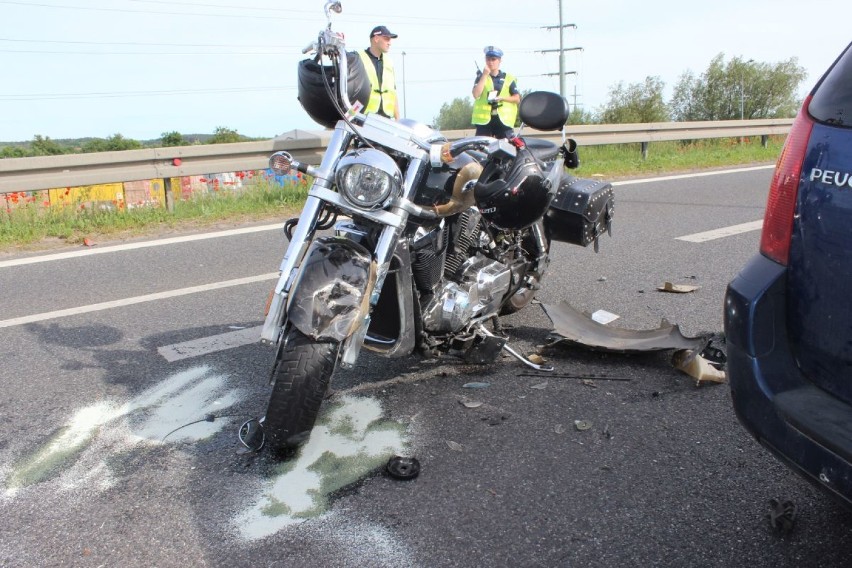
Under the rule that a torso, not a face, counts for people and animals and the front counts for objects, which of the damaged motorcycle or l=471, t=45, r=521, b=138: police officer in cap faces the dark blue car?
the police officer in cap

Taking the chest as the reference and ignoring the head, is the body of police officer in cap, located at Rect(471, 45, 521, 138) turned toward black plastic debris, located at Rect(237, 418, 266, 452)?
yes

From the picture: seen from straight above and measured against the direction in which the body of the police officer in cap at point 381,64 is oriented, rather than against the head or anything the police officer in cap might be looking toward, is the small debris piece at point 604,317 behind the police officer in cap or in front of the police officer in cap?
in front

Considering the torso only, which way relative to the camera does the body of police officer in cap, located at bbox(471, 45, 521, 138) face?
toward the camera

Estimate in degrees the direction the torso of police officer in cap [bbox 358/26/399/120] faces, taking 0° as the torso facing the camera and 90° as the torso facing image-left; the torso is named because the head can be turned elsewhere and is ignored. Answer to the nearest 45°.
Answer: approximately 315°

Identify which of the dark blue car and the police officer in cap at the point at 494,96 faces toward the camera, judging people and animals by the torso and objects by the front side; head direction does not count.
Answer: the police officer in cap

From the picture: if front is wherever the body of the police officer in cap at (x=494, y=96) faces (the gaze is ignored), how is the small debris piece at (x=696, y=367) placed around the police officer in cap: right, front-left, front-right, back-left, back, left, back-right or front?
front

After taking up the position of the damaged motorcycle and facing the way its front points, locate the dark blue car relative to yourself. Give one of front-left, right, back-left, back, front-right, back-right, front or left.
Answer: left

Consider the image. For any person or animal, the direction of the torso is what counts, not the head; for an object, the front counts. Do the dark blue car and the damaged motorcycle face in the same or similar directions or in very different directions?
very different directions

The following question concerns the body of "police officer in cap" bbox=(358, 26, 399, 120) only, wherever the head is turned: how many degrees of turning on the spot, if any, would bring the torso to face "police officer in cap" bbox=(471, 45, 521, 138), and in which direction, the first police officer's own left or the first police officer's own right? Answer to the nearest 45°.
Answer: approximately 90° to the first police officer's own left

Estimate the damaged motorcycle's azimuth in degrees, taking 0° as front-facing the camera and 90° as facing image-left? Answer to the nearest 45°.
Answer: approximately 45°

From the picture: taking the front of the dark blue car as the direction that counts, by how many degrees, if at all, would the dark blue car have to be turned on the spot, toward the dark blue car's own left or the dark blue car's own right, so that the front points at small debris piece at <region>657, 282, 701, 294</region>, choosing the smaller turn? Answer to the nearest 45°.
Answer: approximately 45° to the dark blue car's own left

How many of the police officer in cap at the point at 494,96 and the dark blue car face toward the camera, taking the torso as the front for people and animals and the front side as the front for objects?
1

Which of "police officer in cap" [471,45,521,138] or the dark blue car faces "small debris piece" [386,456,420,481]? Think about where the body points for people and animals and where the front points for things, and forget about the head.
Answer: the police officer in cap
